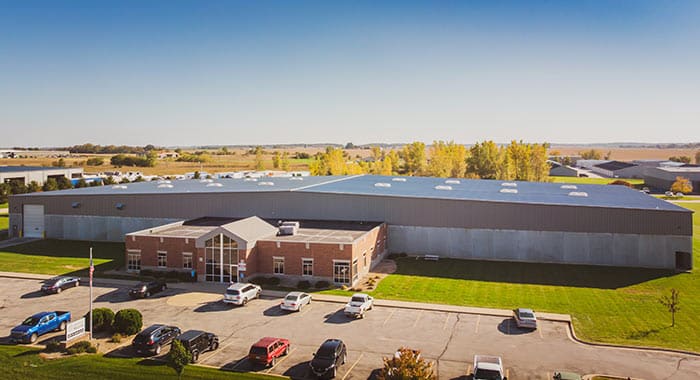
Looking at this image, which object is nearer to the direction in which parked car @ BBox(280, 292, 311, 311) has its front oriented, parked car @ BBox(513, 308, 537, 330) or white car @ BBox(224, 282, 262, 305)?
the parked car

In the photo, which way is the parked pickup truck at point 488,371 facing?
toward the camera

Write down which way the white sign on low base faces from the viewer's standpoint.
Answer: facing the viewer and to the right of the viewer

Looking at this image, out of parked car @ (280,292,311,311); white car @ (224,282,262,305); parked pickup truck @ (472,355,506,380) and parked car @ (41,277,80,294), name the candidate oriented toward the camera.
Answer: parked pickup truck @ (472,355,506,380)

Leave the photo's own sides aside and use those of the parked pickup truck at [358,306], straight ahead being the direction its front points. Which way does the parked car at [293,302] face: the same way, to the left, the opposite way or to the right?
the same way

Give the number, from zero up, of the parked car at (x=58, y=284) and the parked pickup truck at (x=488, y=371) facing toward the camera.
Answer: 1
